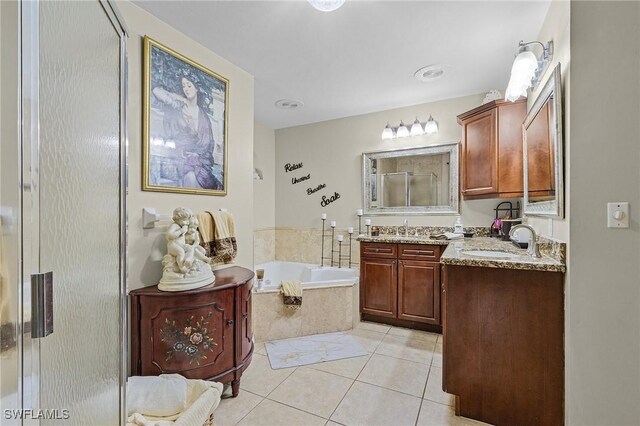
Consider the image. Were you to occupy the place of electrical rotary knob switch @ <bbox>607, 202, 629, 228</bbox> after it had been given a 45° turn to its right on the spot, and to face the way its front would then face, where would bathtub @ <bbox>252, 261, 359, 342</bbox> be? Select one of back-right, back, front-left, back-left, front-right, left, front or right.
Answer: front-right

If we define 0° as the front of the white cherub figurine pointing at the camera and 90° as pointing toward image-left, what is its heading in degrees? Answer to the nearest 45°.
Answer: approximately 315°

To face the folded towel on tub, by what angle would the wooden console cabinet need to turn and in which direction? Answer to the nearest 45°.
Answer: approximately 90° to its left

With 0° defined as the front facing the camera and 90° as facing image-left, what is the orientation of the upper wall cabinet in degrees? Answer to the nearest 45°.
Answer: approximately 45°

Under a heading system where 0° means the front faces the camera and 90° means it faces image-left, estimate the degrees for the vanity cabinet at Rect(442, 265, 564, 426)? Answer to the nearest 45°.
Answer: approximately 90°

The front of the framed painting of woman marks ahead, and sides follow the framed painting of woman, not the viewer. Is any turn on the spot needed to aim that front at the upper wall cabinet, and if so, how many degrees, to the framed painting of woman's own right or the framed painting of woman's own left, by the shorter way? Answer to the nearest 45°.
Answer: approximately 45° to the framed painting of woman's own left

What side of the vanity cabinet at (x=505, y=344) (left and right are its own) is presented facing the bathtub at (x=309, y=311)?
front

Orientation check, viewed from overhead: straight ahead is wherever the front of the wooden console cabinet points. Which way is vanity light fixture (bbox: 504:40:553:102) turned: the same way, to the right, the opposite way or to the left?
the opposite way

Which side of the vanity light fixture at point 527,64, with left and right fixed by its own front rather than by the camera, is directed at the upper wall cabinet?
right

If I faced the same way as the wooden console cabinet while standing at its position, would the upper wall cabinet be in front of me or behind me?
in front

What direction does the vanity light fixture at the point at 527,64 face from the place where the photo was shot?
facing to the left of the viewer

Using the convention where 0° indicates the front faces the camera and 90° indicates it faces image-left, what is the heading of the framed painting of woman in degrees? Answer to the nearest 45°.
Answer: approximately 315°
